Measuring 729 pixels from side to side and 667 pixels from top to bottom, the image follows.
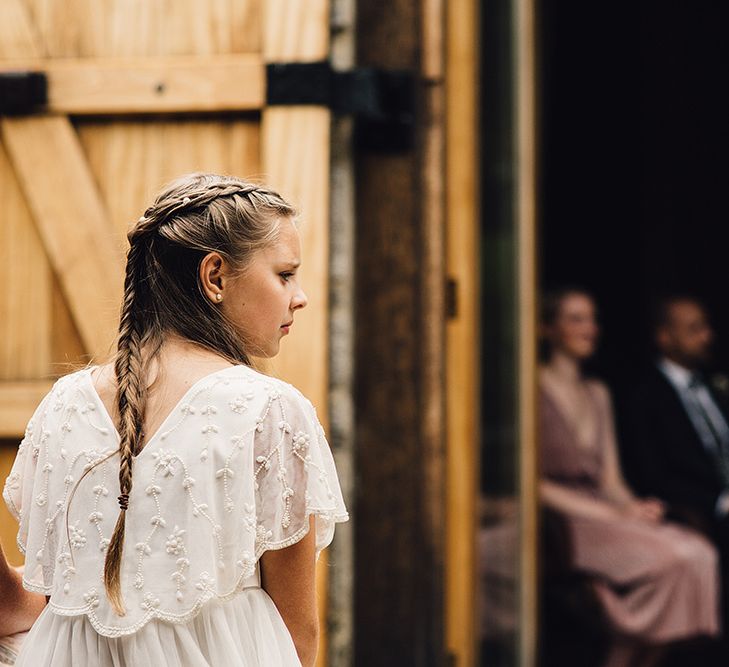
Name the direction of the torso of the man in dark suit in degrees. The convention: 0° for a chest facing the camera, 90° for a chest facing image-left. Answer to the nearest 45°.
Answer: approximately 315°

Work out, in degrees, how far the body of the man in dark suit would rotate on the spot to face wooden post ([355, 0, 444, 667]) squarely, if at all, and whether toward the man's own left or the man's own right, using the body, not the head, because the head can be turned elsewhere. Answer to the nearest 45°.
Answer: approximately 45° to the man's own right

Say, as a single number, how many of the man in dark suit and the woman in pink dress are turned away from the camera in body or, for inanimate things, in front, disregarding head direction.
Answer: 0

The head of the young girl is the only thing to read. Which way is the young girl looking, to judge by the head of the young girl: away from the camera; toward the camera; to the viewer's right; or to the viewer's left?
to the viewer's right

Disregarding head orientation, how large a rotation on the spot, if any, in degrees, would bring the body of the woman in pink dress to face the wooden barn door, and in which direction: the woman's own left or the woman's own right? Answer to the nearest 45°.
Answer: approximately 90° to the woman's own right

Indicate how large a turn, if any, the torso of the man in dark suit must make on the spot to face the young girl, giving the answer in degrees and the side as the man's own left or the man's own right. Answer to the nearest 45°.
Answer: approximately 45° to the man's own right

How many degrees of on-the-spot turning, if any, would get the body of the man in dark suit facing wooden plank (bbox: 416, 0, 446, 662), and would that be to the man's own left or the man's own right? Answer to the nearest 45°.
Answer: approximately 45° to the man's own right

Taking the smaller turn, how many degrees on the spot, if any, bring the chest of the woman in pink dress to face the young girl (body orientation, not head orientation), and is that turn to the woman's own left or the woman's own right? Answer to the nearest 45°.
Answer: approximately 45° to the woman's own right

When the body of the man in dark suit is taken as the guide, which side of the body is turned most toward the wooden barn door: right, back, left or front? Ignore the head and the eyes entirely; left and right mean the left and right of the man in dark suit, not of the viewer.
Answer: right
